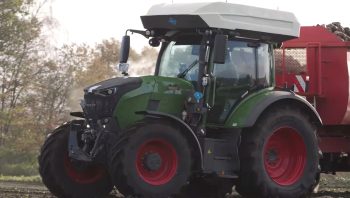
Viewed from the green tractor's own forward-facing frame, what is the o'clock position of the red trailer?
The red trailer is roughly at 6 o'clock from the green tractor.

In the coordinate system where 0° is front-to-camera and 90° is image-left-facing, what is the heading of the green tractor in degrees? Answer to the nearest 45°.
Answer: approximately 45°

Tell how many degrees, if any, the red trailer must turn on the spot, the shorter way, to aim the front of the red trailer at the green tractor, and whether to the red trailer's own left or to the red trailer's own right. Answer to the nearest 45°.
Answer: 0° — it already faces it

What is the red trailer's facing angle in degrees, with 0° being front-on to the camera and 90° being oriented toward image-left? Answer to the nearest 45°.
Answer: approximately 45°
